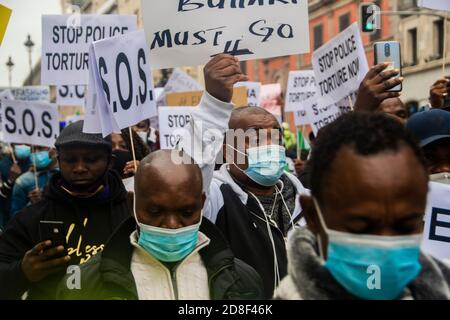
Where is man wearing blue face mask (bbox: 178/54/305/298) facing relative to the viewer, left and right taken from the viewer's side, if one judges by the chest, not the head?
facing the viewer and to the right of the viewer

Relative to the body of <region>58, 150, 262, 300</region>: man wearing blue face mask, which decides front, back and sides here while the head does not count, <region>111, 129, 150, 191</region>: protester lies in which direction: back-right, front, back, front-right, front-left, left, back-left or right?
back

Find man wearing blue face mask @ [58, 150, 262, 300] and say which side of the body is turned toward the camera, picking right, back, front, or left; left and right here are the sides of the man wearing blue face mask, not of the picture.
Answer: front

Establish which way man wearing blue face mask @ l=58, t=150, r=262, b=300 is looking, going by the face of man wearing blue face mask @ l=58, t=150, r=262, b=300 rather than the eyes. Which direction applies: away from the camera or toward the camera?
toward the camera

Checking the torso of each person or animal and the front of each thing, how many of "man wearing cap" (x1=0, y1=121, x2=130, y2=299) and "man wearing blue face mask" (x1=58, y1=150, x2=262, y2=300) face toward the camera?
2

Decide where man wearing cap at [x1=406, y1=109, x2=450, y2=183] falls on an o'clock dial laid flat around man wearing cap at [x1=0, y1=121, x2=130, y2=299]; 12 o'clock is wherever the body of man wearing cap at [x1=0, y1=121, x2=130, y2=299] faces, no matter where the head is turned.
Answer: man wearing cap at [x1=406, y1=109, x2=450, y2=183] is roughly at 10 o'clock from man wearing cap at [x1=0, y1=121, x2=130, y2=299].

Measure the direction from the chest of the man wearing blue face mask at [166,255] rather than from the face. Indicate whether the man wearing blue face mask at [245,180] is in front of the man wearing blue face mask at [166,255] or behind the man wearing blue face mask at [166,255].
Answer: behind

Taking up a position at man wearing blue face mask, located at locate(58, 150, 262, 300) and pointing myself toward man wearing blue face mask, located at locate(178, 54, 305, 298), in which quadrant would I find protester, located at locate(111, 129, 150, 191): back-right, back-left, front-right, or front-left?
front-left

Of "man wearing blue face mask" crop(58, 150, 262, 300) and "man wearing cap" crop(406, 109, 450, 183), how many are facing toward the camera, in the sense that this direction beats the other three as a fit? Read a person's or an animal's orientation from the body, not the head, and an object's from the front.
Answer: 2

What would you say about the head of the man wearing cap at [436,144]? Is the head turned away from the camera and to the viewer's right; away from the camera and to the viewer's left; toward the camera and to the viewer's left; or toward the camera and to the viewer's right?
toward the camera and to the viewer's left

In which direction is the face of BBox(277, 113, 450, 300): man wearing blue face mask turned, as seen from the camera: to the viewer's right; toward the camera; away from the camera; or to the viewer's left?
toward the camera

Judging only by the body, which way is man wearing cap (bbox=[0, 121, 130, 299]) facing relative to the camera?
toward the camera

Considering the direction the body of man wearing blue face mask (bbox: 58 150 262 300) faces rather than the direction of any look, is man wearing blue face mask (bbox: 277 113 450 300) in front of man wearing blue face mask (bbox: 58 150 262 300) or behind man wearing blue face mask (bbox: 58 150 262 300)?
in front

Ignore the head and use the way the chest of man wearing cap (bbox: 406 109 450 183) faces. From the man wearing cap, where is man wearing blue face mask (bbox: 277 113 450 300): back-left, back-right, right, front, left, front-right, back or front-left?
front

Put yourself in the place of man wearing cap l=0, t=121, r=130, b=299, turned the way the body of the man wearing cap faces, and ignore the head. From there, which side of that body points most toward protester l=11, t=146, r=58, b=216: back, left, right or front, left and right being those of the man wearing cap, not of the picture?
back

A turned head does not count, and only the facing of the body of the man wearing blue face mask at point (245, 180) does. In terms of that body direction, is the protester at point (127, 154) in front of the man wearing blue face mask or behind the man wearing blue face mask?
behind
